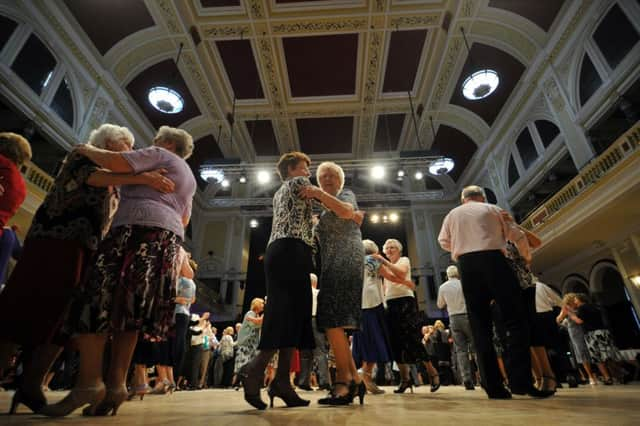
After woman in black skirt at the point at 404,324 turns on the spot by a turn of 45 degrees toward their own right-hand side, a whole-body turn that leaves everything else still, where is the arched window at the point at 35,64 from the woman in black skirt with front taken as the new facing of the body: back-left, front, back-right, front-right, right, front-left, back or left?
front

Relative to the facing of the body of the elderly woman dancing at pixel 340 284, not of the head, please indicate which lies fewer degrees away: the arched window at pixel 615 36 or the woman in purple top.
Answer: the woman in purple top

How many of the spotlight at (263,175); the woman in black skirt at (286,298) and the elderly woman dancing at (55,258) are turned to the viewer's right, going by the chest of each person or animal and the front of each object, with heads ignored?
2

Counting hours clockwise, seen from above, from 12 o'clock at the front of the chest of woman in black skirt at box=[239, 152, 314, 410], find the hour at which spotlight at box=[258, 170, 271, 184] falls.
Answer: The spotlight is roughly at 9 o'clock from the woman in black skirt.

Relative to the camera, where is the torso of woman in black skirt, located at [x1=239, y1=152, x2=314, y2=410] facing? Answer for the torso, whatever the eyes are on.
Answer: to the viewer's right

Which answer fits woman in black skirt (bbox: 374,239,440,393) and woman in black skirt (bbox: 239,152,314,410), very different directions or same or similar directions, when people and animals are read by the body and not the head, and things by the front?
very different directions

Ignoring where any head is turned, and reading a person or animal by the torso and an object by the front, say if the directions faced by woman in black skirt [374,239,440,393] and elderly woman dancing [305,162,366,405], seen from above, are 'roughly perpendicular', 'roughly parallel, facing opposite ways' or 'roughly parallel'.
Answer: roughly parallel

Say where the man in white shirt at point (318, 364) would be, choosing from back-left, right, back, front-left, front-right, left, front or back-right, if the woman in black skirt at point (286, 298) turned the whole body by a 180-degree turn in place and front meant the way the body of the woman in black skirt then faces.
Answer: right

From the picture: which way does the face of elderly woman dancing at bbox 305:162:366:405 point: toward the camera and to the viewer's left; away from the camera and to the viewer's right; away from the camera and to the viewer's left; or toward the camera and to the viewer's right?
toward the camera and to the viewer's left

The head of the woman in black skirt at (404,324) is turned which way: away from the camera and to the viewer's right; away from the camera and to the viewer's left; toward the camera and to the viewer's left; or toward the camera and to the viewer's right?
toward the camera and to the viewer's left

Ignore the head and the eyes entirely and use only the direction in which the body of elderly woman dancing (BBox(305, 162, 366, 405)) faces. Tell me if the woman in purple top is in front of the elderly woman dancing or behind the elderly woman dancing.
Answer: in front

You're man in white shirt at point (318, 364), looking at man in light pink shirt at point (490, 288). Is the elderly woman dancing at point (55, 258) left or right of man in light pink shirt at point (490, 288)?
right

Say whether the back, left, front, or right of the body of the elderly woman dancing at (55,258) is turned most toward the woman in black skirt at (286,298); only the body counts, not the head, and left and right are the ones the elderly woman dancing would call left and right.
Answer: front

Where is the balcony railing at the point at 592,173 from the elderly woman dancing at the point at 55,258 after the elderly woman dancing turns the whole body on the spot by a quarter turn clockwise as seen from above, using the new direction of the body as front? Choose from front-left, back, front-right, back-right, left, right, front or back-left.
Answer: left
